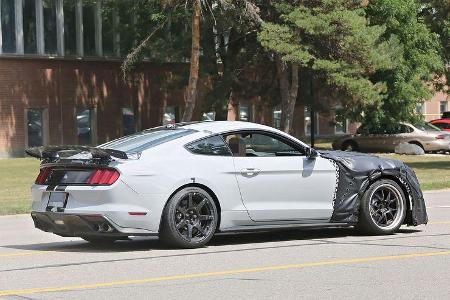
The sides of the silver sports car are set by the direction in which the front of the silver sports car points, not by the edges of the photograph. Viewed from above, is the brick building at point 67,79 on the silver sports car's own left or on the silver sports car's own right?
on the silver sports car's own left

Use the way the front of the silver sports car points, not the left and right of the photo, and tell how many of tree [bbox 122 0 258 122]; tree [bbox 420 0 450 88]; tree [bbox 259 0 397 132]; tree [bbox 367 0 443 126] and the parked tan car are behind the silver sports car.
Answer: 0

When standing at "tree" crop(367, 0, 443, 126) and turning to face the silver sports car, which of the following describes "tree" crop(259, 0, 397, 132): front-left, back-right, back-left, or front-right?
front-right

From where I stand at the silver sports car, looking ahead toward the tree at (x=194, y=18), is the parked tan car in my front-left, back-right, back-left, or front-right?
front-right

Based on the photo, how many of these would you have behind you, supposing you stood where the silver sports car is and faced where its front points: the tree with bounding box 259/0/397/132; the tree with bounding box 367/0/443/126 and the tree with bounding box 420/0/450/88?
0

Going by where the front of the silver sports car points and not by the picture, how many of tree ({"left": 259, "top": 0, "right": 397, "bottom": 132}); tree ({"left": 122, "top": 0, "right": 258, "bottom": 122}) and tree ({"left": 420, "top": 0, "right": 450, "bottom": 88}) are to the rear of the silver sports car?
0

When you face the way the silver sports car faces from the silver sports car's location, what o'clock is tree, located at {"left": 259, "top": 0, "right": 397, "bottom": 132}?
The tree is roughly at 11 o'clock from the silver sports car.

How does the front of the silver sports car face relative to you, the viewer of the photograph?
facing away from the viewer and to the right of the viewer

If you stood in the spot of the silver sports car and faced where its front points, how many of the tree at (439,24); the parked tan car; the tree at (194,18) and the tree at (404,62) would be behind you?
0

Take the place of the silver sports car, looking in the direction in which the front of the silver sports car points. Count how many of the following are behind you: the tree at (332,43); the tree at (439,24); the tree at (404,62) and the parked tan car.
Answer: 0

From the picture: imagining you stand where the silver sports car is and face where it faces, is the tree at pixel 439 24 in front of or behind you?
in front
